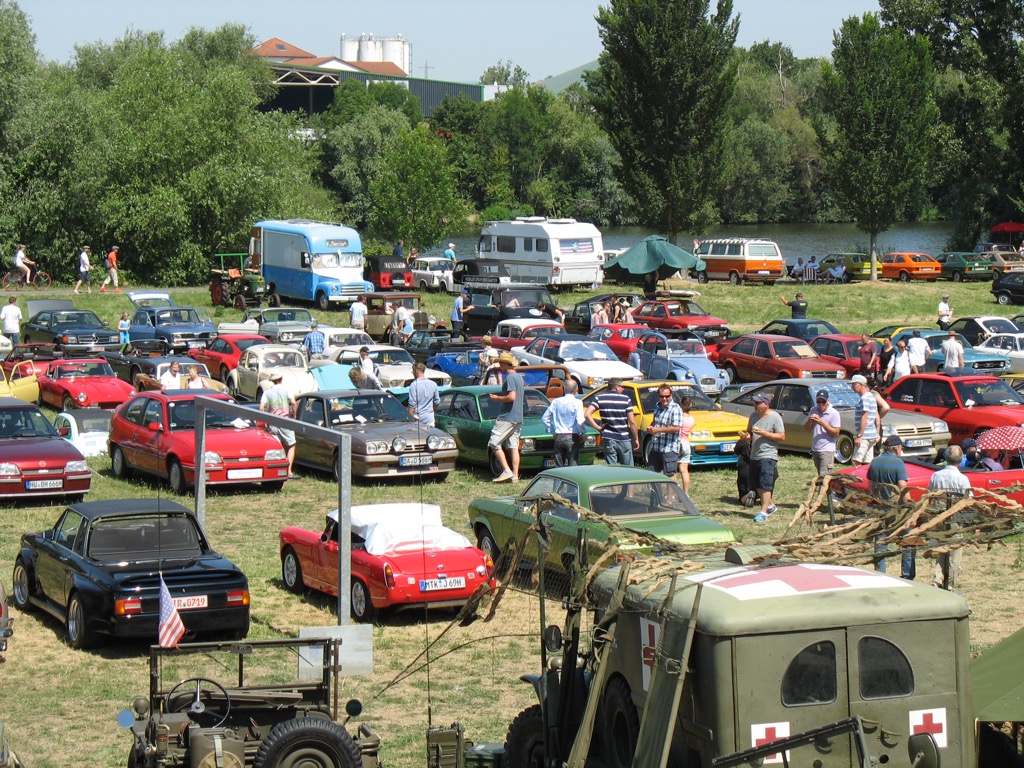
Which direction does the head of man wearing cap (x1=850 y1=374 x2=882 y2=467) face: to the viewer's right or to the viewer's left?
to the viewer's left

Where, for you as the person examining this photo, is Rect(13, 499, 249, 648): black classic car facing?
facing away from the viewer and to the left of the viewer

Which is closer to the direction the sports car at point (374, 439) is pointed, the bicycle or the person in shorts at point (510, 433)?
the person in shorts

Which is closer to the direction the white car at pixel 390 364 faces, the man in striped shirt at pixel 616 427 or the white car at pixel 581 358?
the man in striped shirt

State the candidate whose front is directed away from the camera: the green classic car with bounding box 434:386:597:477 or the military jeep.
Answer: the military jeep

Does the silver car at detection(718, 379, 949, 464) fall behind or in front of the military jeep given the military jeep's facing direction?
in front

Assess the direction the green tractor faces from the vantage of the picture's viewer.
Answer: facing the viewer and to the right of the viewer

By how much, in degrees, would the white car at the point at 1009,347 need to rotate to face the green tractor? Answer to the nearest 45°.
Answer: approximately 135° to its right

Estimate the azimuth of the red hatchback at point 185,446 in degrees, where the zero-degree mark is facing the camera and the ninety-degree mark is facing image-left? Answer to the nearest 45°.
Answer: approximately 315°

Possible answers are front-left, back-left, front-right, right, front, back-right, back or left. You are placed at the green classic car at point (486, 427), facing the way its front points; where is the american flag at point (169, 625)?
front-right

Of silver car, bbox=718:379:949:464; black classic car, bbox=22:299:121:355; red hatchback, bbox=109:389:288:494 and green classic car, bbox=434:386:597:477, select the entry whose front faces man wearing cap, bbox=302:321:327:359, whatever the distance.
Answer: the black classic car

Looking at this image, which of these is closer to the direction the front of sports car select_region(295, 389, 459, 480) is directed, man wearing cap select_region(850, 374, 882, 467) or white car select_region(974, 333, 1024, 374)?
the man wearing cap

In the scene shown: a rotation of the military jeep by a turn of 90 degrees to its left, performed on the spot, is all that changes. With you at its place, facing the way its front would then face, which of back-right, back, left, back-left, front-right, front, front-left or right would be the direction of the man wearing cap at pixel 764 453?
back-right
